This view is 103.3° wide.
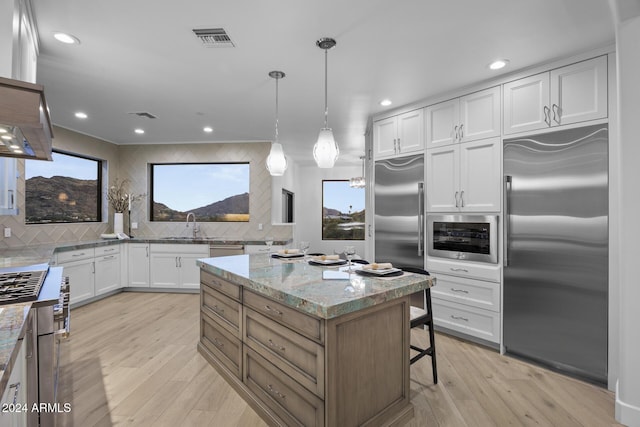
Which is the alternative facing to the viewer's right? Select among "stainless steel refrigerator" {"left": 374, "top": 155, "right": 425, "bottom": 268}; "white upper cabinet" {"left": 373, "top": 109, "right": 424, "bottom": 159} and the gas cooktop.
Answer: the gas cooktop

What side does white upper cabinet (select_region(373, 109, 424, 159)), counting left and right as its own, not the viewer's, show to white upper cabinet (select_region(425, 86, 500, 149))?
left

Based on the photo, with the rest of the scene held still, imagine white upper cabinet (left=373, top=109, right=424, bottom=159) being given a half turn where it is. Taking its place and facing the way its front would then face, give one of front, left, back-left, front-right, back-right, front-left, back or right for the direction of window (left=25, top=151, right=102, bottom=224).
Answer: back-left

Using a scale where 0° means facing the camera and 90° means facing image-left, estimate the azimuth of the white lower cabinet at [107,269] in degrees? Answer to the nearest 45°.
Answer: approximately 315°

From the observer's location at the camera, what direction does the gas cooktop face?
facing to the right of the viewer

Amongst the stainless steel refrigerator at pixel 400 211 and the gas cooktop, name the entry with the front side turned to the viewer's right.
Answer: the gas cooktop

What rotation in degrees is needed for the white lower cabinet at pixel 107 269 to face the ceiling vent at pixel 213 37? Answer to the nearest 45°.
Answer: approximately 45° to its right

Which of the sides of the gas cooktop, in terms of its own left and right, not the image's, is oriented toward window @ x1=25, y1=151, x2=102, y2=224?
left

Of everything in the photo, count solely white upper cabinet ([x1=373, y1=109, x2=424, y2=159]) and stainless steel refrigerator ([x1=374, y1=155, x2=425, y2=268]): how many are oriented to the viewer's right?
0

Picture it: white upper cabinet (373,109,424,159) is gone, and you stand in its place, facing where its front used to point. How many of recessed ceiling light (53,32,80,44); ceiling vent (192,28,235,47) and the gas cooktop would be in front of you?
3
